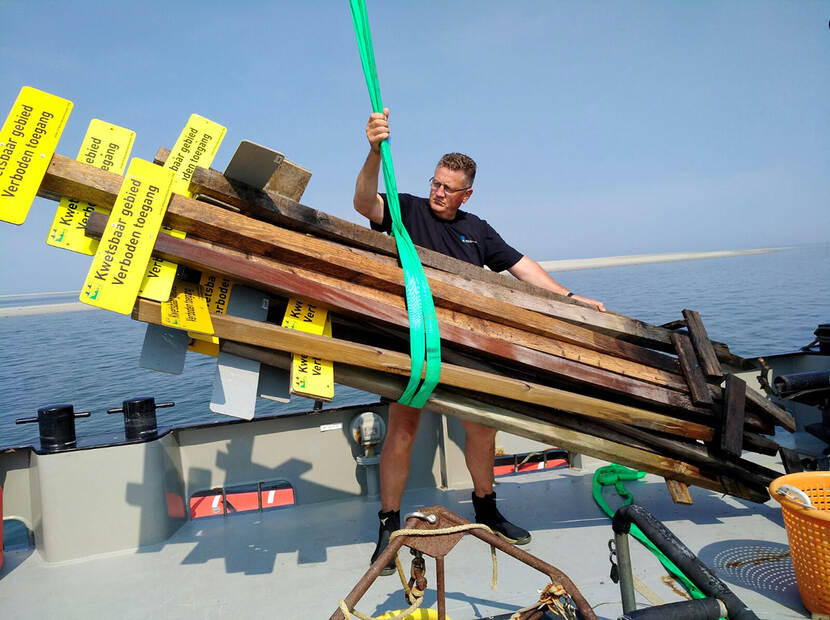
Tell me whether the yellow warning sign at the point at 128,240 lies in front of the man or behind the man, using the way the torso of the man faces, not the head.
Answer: in front

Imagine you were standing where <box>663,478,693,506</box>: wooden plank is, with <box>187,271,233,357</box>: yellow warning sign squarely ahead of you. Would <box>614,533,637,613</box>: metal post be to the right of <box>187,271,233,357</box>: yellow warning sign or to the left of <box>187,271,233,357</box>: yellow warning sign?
left

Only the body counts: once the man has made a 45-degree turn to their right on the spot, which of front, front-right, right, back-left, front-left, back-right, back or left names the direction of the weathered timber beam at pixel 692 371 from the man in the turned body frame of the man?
back-left

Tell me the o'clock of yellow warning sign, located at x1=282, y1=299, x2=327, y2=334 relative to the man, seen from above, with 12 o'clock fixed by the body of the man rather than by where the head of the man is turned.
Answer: The yellow warning sign is roughly at 1 o'clock from the man.

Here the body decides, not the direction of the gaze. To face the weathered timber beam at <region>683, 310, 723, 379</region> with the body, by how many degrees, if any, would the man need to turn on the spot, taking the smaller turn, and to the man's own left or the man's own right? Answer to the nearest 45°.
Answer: approximately 90° to the man's own left

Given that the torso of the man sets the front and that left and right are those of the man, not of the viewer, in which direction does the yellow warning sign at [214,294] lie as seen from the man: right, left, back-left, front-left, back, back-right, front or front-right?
front-right

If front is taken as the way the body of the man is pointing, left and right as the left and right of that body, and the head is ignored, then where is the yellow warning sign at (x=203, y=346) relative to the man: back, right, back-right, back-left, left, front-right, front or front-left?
front-right

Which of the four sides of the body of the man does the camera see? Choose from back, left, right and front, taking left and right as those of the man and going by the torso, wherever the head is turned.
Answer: front

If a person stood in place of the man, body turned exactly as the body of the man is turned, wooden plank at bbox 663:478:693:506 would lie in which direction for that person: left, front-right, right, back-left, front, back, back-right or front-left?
left

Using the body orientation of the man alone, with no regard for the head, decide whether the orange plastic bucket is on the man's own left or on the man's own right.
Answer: on the man's own left

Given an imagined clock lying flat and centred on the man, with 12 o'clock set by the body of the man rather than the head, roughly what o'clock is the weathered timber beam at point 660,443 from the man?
The weathered timber beam is roughly at 9 o'clock from the man.

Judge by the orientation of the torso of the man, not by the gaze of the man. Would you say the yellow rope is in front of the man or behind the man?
in front

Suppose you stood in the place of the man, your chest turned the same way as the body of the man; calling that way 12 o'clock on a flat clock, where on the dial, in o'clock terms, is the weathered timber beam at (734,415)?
The weathered timber beam is roughly at 9 o'clock from the man.

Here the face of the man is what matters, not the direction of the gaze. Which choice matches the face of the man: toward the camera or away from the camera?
toward the camera
